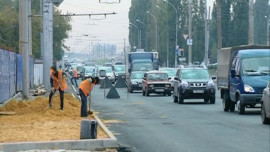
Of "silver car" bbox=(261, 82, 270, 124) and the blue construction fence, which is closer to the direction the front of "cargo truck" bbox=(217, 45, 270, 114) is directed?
the silver car

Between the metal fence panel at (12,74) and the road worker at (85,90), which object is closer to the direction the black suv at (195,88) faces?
the road worker

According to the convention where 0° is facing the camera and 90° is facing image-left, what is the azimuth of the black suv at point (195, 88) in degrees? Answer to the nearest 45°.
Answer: approximately 0°

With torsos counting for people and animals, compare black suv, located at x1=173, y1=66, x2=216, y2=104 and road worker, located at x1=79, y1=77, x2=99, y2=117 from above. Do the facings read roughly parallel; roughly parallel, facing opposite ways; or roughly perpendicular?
roughly perpendicular

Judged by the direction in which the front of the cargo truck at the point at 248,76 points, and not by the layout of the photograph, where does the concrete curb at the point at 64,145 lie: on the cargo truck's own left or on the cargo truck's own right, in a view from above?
on the cargo truck's own right
